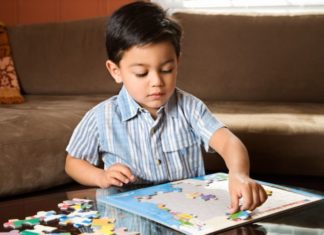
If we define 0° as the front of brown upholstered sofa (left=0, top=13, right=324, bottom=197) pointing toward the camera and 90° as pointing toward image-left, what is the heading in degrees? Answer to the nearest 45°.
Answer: approximately 0°

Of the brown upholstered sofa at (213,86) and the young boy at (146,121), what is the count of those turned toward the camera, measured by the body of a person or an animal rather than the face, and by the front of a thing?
2

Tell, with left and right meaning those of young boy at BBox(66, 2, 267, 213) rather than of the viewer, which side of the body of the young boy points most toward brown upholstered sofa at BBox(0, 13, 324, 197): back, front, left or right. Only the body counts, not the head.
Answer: back
